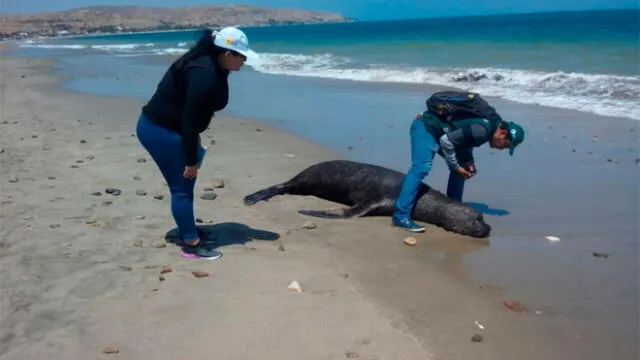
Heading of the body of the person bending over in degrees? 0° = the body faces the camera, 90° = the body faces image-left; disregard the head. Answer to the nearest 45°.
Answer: approximately 270°

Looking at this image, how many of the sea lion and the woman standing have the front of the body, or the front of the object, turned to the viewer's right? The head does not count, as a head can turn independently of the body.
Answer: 2

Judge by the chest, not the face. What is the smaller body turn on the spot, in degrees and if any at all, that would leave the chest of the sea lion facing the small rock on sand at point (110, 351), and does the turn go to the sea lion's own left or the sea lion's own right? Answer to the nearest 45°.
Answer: approximately 90° to the sea lion's own right

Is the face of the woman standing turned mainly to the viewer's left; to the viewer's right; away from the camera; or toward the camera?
to the viewer's right

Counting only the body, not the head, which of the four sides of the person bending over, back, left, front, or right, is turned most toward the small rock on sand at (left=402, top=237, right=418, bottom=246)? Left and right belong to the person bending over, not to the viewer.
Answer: right

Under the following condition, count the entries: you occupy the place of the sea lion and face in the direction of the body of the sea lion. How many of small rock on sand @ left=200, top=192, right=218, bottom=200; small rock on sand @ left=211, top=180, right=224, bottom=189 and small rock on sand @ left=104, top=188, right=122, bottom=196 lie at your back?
3

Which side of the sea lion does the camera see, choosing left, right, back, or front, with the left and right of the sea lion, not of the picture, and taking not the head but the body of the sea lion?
right

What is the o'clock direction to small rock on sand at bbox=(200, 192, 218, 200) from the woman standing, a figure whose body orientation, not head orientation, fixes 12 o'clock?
The small rock on sand is roughly at 9 o'clock from the woman standing.

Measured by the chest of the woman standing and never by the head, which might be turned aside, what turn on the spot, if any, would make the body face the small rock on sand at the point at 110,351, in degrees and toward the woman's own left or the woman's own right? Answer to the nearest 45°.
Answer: approximately 90° to the woman's own right

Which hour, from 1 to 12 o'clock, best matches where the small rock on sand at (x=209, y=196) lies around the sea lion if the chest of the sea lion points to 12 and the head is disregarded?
The small rock on sand is roughly at 6 o'clock from the sea lion.

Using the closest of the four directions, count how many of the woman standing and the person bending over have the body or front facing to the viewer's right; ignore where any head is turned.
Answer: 2

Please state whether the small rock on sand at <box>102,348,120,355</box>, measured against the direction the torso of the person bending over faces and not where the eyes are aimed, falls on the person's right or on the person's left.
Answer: on the person's right

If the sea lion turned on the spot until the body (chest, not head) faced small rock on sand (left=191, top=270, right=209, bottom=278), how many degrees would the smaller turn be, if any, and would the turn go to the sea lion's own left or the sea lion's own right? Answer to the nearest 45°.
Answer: approximately 135° to the sea lion's own right

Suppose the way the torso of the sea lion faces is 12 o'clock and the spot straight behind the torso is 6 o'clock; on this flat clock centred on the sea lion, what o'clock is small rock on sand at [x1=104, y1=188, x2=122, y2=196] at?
The small rock on sand is roughly at 6 o'clock from the sea lion.

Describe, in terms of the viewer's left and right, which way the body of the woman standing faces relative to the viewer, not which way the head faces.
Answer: facing to the right of the viewer
